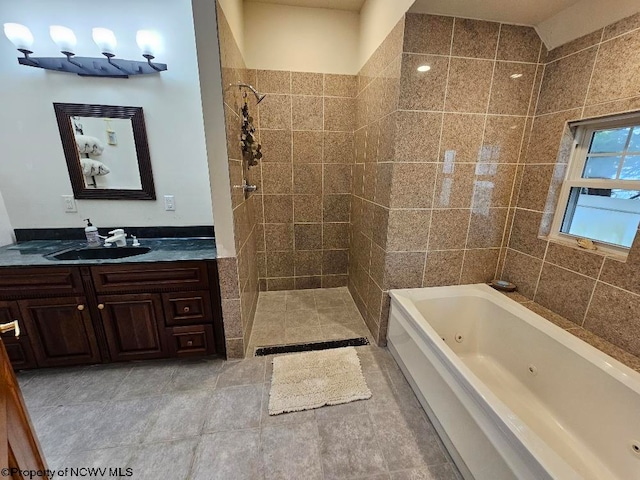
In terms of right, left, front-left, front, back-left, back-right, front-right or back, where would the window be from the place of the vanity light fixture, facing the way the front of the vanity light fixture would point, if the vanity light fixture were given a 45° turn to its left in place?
front

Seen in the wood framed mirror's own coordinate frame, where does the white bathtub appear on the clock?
The white bathtub is roughly at 11 o'clock from the wood framed mirror.

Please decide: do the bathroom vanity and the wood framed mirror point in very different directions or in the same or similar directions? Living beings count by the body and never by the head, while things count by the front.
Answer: same or similar directions

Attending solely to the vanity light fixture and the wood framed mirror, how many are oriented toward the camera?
2

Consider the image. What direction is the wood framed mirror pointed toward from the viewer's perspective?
toward the camera

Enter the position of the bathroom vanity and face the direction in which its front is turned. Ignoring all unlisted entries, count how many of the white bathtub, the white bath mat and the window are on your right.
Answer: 0

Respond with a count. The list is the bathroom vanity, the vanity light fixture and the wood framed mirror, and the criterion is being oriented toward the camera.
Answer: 3

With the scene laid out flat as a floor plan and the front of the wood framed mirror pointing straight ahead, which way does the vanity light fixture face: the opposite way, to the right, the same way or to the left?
the same way

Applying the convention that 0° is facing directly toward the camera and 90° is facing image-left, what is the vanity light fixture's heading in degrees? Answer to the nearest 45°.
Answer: approximately 0°

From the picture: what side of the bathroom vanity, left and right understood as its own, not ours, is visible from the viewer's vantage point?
front

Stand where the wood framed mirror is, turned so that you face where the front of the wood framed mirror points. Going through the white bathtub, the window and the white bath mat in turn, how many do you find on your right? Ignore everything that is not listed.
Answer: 0
